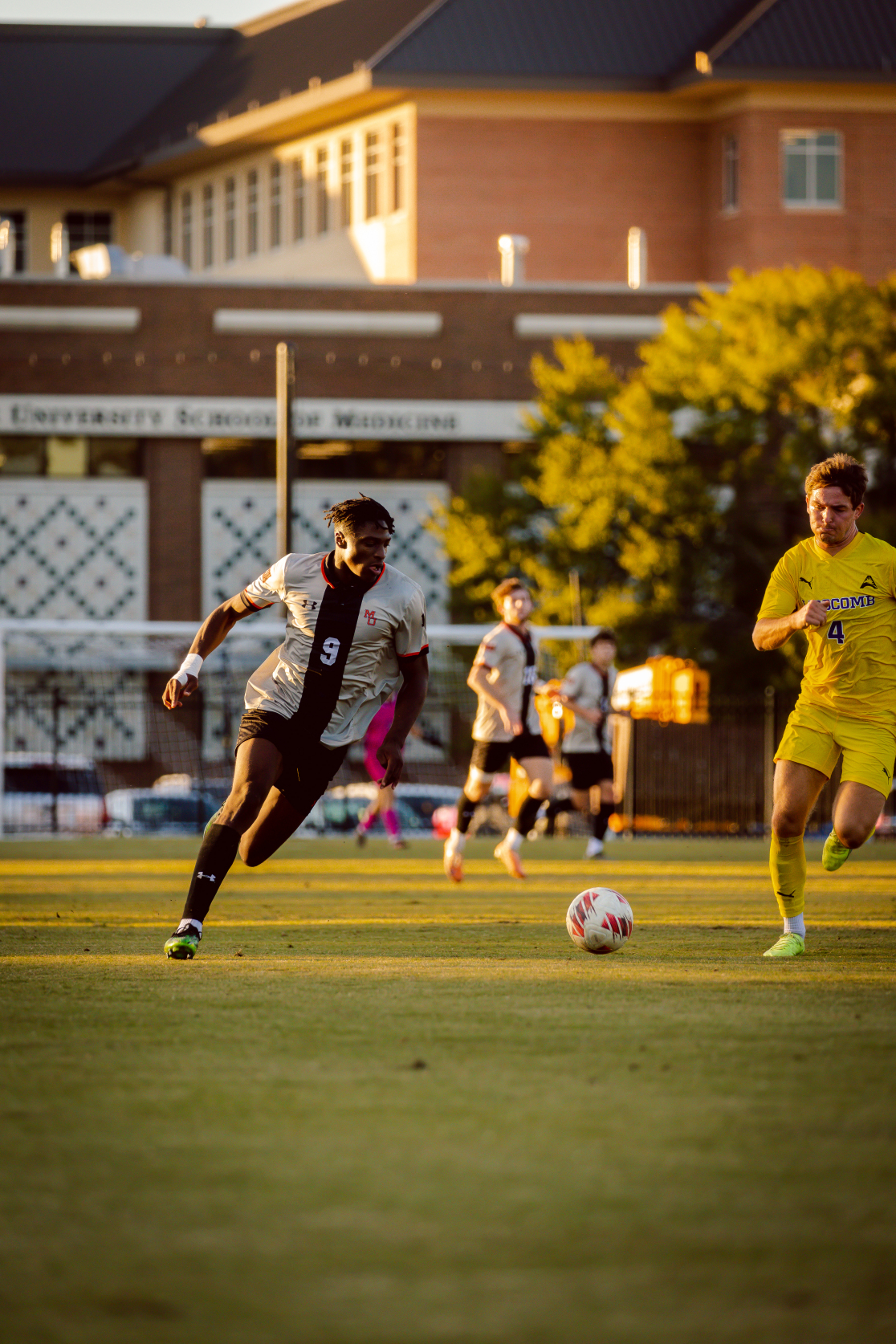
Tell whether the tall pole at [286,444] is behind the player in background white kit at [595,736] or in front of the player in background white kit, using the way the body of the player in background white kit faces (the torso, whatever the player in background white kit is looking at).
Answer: behind

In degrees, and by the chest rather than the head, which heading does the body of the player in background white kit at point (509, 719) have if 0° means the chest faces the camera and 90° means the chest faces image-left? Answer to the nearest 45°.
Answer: approximately 315°

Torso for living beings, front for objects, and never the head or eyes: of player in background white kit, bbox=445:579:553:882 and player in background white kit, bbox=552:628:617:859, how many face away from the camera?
0

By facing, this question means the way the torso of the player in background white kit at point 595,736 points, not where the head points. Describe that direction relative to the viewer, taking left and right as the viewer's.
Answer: facing the viewer and to the right of the viewer

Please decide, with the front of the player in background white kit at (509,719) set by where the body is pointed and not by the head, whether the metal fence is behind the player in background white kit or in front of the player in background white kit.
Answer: behind

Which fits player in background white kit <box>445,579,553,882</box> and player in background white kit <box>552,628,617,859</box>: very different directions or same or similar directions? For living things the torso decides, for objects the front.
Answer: same or similar directions

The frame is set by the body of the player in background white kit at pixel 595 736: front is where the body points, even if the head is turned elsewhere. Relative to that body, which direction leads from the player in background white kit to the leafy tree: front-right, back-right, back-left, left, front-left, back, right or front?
back-left

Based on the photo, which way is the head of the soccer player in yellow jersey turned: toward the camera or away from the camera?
toward the camera

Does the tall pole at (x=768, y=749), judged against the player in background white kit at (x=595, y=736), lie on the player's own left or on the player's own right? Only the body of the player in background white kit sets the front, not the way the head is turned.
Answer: on the player's own left

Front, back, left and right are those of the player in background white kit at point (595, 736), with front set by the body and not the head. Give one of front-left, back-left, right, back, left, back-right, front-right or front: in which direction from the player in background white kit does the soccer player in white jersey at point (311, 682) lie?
front-right

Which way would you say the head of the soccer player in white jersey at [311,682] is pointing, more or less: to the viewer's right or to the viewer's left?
to the viewer's right

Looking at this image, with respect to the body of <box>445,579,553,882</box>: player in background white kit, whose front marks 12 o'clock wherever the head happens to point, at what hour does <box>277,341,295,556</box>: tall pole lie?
The tall pole is roughly at 7 o'clock from the player in background white kit.
